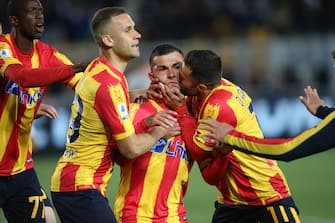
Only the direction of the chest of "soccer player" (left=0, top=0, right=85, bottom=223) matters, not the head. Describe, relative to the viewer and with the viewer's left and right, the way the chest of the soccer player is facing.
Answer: facing the viewer and to the right of the viewer

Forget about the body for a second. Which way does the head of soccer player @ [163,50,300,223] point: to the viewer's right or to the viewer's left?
to the viewer's left

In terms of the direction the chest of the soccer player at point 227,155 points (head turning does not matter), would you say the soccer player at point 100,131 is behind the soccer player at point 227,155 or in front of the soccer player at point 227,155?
in front

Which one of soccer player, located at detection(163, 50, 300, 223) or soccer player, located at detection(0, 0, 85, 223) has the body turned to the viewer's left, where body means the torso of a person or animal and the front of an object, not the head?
soccer player, located at detection(163, 50, 300, 223)

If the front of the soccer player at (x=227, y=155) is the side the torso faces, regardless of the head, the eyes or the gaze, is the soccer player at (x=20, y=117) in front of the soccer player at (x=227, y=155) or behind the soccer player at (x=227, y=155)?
in front

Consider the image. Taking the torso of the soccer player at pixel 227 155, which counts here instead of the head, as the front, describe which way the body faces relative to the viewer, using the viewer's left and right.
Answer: facing to the left of the viewer

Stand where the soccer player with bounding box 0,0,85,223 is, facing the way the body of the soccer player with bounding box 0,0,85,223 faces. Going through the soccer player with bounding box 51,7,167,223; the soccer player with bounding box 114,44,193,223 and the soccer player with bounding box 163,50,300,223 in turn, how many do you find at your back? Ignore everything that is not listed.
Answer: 0

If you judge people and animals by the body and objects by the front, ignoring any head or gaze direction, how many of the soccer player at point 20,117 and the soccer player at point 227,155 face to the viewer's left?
1

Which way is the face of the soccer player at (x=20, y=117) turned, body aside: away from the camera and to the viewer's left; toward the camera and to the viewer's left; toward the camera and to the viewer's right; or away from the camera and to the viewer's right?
toward the camera and to the viewer's right
